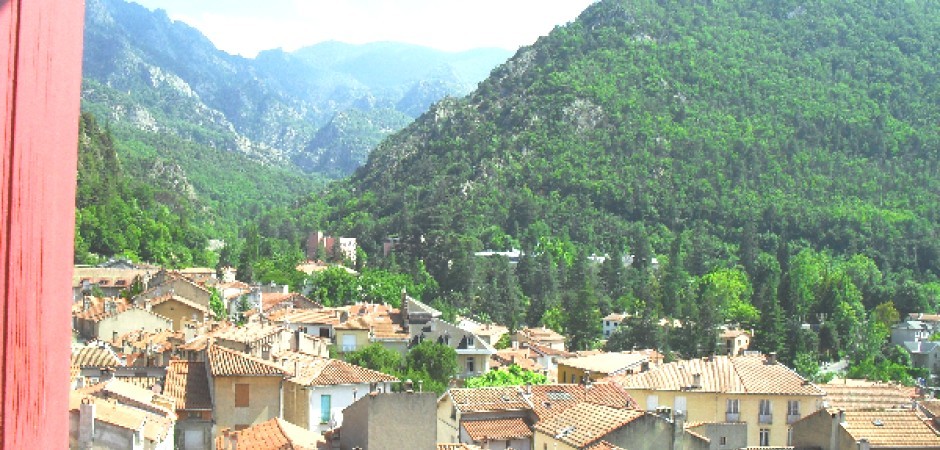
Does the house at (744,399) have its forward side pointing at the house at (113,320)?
no

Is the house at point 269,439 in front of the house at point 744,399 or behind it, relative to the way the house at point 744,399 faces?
in front

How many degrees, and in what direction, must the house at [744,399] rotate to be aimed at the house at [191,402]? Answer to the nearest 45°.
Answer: approximately 45° to its right

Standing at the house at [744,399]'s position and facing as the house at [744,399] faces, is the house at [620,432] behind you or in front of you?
in front

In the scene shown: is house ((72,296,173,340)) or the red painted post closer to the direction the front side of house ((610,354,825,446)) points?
the red painted post

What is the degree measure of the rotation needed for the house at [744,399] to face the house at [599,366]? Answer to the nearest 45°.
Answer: approximately 135° to its right

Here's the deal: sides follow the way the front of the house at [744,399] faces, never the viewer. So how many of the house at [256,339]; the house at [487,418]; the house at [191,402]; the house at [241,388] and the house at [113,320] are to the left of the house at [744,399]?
0

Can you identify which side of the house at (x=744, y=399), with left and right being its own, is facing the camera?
front

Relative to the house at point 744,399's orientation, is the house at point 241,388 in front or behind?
in front

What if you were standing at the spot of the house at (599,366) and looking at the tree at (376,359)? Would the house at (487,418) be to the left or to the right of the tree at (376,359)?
left

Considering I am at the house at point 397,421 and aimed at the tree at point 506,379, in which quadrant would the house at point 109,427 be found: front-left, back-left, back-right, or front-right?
back-left

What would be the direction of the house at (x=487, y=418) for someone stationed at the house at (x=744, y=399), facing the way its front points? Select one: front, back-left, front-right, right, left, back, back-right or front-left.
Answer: front-right

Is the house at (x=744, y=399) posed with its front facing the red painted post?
yes

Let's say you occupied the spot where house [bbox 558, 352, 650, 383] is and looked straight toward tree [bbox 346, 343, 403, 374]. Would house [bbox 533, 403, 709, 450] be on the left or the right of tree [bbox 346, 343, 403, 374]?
left

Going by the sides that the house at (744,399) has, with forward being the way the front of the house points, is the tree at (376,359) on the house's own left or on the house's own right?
on the house's own right

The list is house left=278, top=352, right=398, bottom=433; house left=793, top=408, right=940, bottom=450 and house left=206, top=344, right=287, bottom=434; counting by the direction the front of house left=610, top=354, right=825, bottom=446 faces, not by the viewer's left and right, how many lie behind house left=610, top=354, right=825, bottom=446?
0

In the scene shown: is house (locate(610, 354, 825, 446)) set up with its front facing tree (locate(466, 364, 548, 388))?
no
